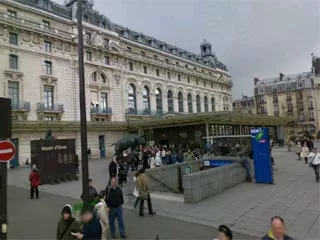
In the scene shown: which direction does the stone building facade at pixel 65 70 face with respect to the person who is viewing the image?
facing the viewer and to the right of the viewer

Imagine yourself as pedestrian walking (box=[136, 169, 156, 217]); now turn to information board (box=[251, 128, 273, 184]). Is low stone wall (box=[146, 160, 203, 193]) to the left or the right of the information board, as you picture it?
left

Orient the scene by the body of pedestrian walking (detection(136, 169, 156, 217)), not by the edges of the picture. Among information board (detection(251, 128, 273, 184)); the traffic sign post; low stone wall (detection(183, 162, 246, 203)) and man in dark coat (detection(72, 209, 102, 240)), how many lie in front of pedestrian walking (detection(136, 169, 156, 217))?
2

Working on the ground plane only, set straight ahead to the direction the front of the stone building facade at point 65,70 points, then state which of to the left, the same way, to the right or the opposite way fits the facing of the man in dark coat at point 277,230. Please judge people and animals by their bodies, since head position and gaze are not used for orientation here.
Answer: to the right

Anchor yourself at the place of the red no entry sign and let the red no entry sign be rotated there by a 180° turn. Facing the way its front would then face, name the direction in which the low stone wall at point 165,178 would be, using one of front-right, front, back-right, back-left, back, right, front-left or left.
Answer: front-right

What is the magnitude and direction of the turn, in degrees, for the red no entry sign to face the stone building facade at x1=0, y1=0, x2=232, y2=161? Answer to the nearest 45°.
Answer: approximately 180°

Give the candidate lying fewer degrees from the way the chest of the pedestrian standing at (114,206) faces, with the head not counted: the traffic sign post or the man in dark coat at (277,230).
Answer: the man in dark coat

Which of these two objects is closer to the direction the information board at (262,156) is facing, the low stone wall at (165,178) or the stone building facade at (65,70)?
the low stone wall

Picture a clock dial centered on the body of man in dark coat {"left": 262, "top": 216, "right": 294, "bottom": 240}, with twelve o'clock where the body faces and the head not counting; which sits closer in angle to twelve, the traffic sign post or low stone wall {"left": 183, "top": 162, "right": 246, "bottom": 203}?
the traffic sign post

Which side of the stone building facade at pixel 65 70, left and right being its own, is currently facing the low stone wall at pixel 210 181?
front
